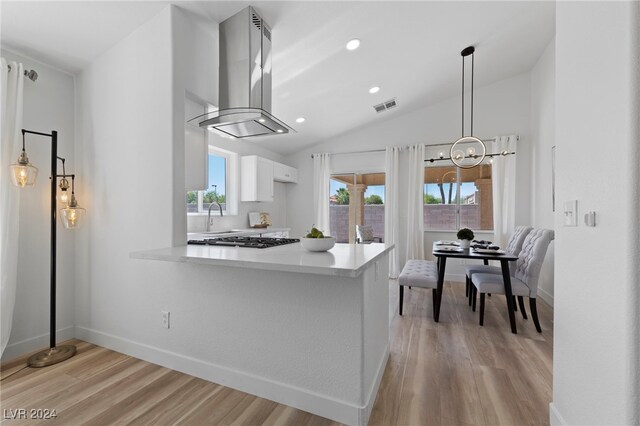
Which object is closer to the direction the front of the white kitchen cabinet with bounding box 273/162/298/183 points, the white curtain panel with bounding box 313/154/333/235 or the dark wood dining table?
the dark wood dining table

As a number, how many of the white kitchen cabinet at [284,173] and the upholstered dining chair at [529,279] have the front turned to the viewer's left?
1

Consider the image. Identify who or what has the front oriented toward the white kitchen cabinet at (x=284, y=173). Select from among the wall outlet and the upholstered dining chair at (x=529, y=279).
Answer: the upholstered dining chair

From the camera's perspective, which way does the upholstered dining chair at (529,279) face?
to the viewer's left

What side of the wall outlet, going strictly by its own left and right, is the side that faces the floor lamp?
right

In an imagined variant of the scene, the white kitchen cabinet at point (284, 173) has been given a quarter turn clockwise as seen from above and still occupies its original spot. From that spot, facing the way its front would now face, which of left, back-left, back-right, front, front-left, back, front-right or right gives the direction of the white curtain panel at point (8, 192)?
front

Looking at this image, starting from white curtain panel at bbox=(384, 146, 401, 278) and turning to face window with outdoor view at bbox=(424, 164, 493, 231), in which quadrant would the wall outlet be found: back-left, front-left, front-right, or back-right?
back-right
